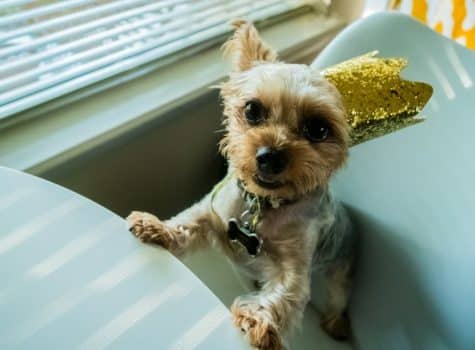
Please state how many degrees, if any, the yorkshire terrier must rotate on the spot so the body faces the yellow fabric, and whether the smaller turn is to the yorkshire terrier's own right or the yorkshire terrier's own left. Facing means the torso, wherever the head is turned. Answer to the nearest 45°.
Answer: approximately 180°

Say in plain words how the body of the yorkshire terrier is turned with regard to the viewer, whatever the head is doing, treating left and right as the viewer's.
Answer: facing the viewer and to the left of the viewer

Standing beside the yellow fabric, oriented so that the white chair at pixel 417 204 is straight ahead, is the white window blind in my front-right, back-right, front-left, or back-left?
front-right

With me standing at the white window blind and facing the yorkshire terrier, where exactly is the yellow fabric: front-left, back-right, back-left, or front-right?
front-left

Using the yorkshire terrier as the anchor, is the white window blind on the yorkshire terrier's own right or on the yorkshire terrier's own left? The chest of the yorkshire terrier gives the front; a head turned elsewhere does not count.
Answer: on the yorkshire terrier's own right
